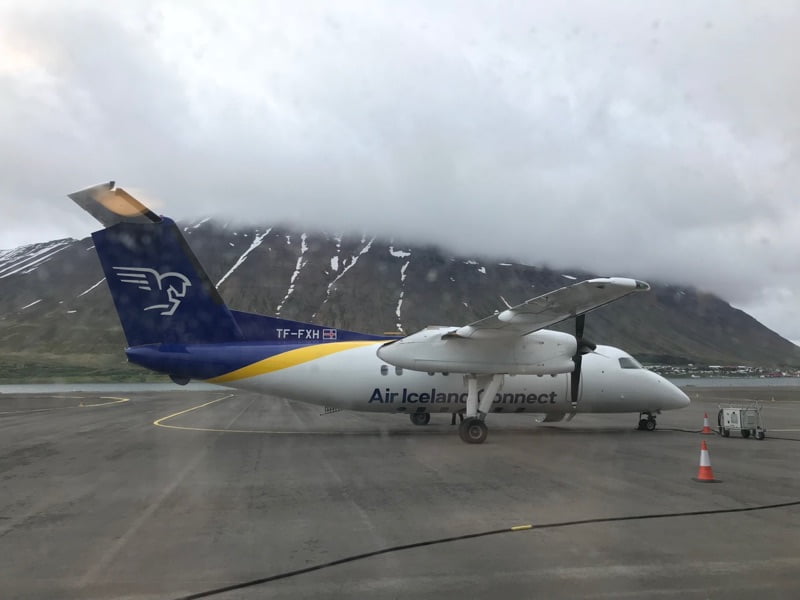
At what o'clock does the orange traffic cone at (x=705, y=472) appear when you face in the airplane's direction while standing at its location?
The orange traffic cone is roughly at 1 o'clock from the airplane.

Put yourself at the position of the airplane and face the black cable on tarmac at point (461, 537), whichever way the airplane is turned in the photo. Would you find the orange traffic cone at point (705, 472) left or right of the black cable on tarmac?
left

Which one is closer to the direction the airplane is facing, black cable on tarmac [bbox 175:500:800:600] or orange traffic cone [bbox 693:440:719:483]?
the orange traffic cone

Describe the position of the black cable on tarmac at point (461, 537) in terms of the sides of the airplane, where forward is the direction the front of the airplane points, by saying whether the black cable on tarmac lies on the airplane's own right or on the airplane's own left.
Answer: on the airplane's own right

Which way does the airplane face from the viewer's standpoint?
to the viewer's right
